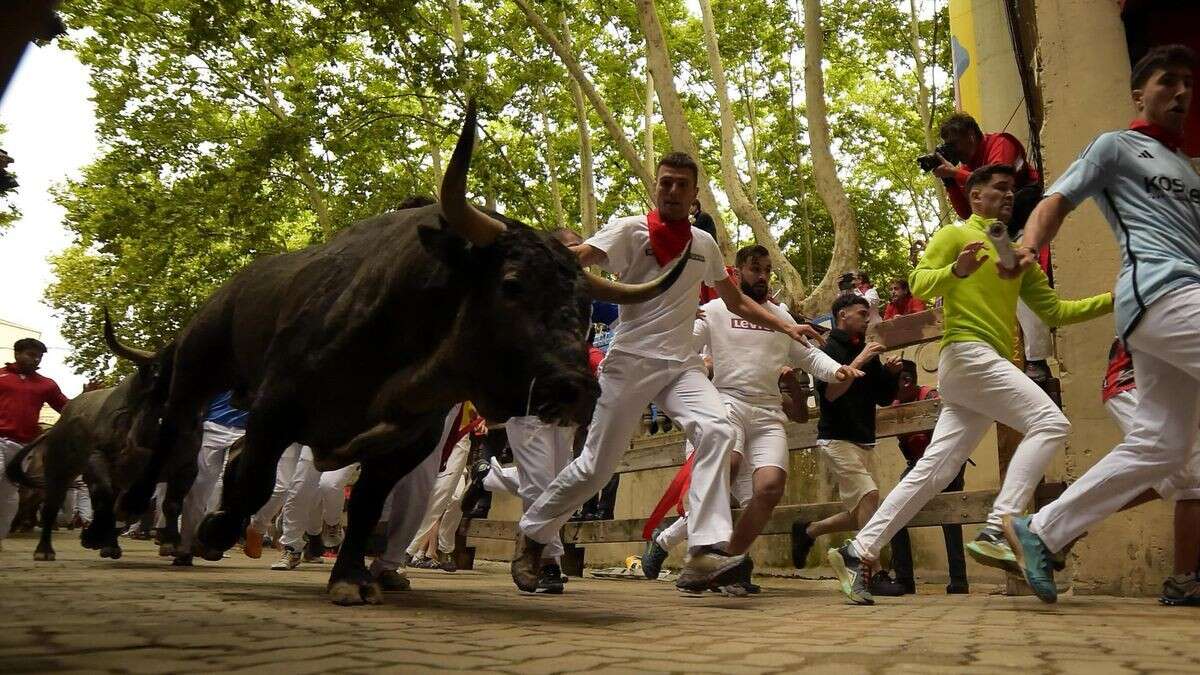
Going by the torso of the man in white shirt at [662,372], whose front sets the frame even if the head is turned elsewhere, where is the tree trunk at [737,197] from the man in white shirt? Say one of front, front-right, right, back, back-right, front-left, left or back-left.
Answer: back-left

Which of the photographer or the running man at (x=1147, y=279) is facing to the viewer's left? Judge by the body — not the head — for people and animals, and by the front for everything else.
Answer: the photographer

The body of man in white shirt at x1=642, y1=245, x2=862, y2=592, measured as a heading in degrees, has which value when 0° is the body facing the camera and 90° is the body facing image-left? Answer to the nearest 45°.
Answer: approximately 315°

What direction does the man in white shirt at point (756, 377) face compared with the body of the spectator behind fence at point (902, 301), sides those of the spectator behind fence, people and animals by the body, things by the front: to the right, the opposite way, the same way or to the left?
to the left

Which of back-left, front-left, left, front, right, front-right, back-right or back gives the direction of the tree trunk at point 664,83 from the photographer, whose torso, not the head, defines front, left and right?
front-right

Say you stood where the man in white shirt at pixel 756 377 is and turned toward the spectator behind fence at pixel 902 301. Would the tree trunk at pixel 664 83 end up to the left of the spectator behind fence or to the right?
left

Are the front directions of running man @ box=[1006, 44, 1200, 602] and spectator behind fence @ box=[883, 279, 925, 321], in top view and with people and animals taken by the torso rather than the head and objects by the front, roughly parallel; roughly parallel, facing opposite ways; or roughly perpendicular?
roughly perpendicular

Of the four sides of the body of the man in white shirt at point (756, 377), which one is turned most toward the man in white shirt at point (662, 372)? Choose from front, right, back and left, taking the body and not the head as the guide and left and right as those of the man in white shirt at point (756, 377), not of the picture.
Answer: right

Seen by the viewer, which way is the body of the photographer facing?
to the viewer's left

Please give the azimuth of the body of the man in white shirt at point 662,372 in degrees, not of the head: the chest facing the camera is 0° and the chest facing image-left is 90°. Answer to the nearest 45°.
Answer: approximately 315°

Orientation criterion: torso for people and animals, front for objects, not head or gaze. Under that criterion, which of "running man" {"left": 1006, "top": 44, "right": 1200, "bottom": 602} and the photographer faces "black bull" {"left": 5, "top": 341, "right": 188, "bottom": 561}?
the photographer

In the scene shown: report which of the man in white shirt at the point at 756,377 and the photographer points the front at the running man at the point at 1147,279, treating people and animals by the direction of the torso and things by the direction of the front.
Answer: the man in white shirt

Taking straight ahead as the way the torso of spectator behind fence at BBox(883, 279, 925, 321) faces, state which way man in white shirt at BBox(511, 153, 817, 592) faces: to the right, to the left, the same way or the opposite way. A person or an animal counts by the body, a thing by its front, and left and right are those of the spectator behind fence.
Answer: to the left

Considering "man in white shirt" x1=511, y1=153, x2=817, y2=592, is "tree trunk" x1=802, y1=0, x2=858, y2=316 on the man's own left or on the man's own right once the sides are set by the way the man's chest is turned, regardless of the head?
on the man's own left

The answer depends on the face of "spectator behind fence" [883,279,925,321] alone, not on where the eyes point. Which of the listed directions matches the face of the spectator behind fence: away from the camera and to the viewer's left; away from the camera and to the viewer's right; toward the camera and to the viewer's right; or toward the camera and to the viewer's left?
toward the camera and to the viewer's left

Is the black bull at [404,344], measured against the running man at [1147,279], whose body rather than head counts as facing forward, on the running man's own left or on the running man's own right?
on the running man's own right
